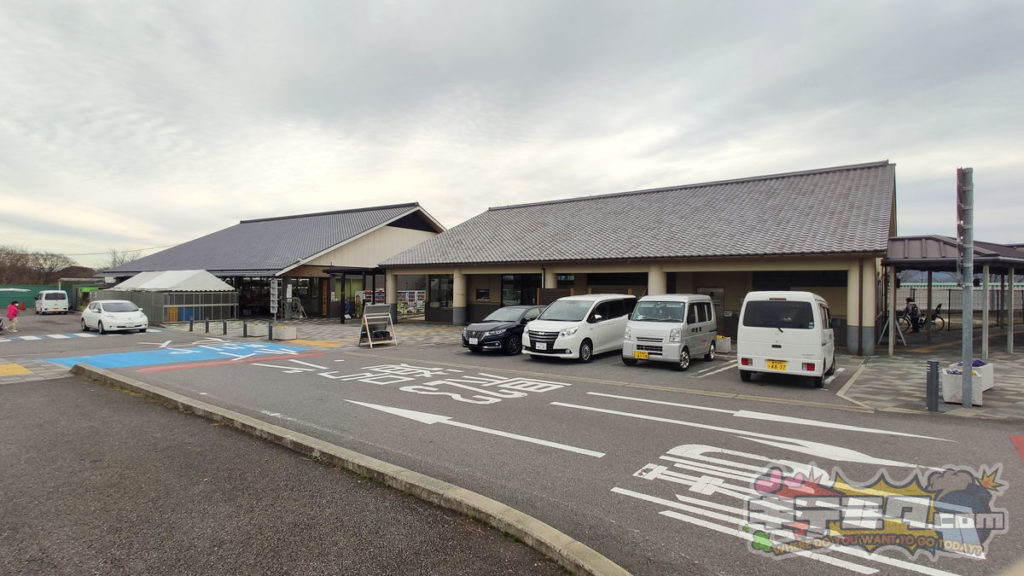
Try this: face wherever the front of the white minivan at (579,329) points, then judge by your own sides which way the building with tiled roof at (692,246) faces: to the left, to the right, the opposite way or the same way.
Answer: the same way

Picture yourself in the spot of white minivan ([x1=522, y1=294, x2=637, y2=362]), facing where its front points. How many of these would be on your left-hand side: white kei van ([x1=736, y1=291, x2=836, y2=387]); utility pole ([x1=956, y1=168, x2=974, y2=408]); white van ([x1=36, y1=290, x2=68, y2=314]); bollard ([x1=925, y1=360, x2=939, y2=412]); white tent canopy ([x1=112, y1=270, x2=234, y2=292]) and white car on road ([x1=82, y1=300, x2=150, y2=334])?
3

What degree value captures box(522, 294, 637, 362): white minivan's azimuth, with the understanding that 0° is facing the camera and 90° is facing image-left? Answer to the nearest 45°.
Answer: approximately 45°

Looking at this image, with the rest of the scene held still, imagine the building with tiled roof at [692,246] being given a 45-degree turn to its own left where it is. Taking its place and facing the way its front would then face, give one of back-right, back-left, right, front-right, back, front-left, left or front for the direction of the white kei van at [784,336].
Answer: front

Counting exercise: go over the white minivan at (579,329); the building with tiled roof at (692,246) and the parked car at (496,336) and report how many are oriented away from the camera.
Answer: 0

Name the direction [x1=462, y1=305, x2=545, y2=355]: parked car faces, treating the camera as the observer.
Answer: facing the viewer and to the left of the viewer

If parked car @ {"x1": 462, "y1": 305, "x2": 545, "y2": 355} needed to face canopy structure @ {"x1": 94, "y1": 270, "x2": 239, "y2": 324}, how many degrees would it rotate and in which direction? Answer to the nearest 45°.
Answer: approximately 90° to its right

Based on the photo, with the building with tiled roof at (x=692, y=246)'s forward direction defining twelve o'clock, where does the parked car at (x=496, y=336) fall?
The parked car is roughly at 12 o'clock from the building with tiled roof.

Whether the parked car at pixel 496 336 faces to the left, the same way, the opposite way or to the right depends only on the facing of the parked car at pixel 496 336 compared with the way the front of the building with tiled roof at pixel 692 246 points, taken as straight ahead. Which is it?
the same way

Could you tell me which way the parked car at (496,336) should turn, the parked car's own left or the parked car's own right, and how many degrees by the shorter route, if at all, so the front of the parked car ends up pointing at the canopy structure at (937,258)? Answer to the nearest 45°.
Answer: approximately 135° to the parked car's own left

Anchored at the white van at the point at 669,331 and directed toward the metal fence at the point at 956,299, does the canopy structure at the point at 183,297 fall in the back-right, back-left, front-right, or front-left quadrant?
back-left

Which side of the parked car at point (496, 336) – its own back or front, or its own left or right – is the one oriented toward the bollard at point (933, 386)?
left

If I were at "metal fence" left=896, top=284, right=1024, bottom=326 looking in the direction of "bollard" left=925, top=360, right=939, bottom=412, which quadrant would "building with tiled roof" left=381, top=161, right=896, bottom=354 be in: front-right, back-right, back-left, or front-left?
front-right

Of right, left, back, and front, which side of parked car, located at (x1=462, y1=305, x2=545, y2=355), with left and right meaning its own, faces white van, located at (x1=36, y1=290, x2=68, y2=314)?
right
